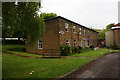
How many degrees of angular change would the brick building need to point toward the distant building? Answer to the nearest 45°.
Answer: approximately 90° to its left

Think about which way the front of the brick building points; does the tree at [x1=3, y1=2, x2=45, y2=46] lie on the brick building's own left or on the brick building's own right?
on the brick building's own right

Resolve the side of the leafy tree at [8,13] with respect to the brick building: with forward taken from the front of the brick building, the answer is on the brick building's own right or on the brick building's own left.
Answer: on the brick building's own right
